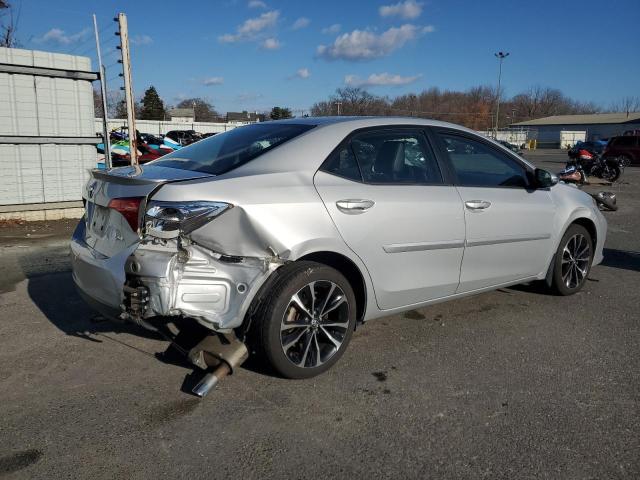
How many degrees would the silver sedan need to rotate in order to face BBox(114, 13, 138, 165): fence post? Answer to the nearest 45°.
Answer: approximately 90° to its left

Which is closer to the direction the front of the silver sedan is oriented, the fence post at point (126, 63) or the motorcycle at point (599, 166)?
the motorcycle

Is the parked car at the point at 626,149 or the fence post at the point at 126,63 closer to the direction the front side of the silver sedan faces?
the parked car

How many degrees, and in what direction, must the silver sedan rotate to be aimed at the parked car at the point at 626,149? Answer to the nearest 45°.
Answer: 0° — it already faces it

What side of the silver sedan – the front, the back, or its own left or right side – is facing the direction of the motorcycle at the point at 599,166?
front

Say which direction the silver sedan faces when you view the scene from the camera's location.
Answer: facing away from the viewer and to the right of the viewer
